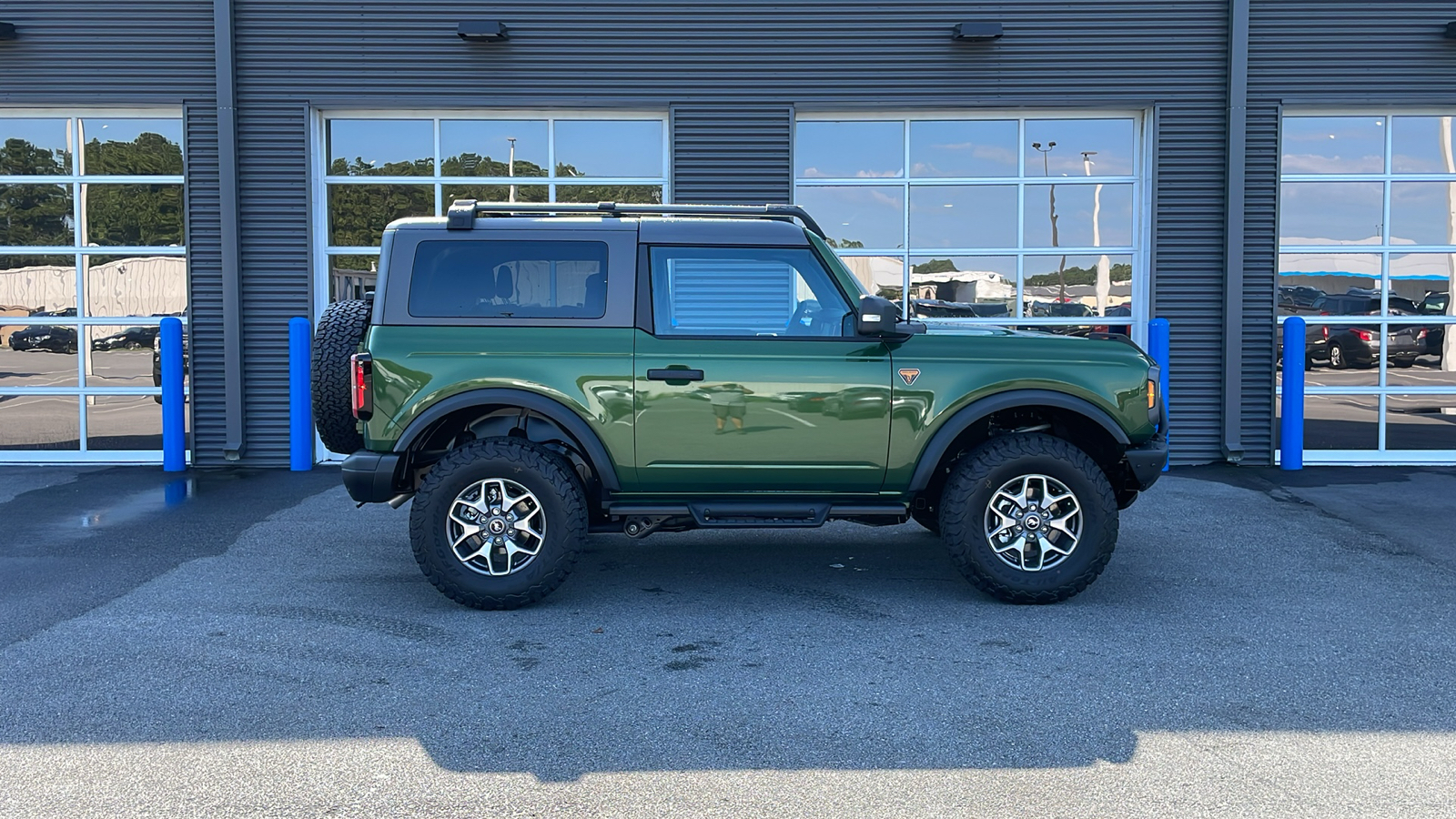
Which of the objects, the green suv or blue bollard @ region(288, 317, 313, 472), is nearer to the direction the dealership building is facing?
the green suv

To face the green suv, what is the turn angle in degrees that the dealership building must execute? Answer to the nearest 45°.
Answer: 0° — it already faces it

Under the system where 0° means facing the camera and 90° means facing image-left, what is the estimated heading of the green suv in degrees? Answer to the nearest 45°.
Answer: approximately 270°

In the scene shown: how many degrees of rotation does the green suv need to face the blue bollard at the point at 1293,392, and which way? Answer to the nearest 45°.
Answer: approximately 45° to its left

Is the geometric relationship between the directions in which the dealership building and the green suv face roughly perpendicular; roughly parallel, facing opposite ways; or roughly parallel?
roughly perpendicular

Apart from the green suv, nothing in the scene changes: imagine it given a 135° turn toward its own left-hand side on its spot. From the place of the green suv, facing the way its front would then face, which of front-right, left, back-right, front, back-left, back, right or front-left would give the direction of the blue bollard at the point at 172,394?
front

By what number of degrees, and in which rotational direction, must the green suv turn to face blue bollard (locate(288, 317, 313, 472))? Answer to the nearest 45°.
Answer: approximately 135° to its left
